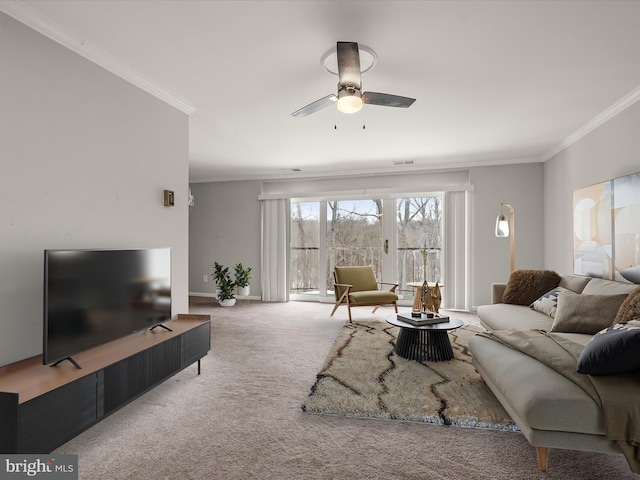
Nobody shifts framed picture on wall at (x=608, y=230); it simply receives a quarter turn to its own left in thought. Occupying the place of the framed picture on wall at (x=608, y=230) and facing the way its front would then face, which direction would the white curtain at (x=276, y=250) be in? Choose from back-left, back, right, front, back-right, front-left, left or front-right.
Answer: back-right

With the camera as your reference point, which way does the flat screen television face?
facing the viewer and to the right of the viewer

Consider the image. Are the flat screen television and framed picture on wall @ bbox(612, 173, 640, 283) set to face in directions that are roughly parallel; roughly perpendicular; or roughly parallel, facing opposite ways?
roughly parallel, facing opposite ways

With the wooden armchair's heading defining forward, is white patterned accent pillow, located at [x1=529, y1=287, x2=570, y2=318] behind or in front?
in front

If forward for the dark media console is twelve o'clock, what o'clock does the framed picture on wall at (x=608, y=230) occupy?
The framed picture on wall is roughly at 11 o'clock from the dark media console.

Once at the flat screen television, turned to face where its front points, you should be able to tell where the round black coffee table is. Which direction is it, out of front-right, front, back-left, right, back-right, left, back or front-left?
front-left

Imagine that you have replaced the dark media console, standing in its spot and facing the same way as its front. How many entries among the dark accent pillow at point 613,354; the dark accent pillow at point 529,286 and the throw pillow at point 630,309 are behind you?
0

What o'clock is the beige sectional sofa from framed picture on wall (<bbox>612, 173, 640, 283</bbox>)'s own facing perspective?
The beige sectional sofa is roughly at 11 o'clock from the framed picture on wall.

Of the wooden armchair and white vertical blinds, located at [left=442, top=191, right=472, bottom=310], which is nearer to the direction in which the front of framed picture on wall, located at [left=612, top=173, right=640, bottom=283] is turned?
the wooden armchair

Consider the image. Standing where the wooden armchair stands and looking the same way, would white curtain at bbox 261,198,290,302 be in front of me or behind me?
behind

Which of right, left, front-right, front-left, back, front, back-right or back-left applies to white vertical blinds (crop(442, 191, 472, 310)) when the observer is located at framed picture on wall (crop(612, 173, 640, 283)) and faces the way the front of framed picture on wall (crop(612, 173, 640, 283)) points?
right

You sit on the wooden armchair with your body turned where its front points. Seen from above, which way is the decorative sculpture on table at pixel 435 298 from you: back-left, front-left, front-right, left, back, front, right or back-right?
front-left

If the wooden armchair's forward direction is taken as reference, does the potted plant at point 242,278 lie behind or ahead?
behind

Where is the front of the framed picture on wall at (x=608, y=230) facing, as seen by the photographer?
facing the viewer and to the left of the viewer

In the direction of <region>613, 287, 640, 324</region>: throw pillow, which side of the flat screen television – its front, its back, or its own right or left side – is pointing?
front

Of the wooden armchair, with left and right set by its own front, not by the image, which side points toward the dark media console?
right
